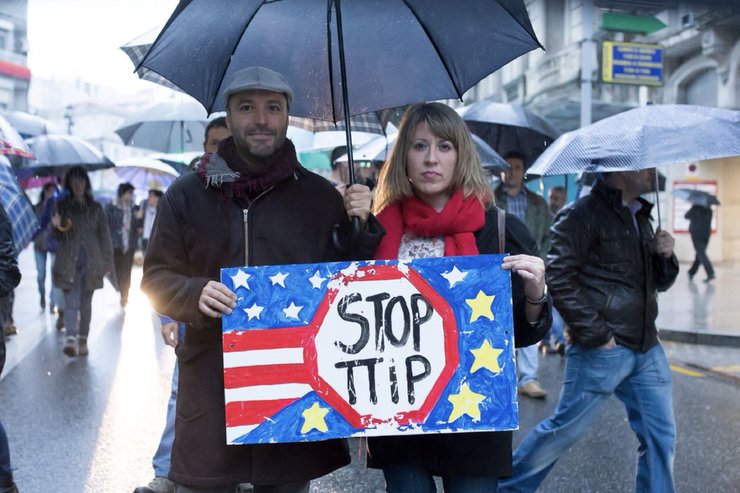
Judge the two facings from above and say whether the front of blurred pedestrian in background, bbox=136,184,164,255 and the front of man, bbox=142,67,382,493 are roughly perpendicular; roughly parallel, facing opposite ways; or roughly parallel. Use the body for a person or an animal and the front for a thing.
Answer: roughly parallel

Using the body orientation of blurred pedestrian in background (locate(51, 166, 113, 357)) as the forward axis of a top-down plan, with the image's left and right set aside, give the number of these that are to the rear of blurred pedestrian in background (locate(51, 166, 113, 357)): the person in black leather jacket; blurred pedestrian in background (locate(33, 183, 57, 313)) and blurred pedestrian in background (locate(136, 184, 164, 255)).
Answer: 2

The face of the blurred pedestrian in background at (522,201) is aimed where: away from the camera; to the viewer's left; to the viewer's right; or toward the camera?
toward the camera

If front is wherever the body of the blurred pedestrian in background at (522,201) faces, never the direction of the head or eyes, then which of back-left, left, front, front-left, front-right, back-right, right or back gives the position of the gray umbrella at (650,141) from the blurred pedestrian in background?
front

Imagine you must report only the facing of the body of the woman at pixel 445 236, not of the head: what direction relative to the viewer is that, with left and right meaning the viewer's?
facing the viewer

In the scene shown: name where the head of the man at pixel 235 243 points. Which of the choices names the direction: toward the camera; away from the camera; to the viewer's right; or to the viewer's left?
toward the camera

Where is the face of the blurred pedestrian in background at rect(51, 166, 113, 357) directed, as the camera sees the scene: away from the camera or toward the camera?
toward the camera

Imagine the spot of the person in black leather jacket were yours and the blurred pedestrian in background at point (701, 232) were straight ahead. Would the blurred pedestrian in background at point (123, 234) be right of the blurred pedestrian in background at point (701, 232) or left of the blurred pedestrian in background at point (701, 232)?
left

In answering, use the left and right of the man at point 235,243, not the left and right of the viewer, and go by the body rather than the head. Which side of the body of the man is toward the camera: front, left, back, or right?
front

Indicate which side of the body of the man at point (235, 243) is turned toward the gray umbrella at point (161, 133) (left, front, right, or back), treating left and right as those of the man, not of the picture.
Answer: back

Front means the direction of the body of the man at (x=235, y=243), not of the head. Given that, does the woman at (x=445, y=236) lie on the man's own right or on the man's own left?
on the man's own left

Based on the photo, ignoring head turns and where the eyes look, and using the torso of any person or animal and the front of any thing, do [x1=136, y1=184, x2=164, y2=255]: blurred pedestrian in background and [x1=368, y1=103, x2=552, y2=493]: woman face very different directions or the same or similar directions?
same or similar directions

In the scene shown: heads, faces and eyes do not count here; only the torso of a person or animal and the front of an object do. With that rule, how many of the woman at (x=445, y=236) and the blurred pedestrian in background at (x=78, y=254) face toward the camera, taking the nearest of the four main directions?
2

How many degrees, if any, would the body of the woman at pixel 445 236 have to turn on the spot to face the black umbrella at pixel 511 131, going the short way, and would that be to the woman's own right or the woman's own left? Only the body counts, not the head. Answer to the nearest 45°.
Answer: approximately 180°

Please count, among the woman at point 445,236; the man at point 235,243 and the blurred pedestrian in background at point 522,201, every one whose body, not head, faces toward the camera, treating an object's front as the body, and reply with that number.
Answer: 3
